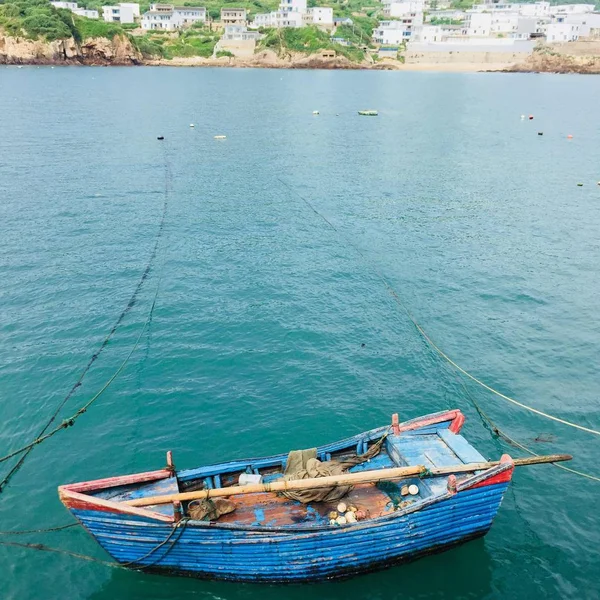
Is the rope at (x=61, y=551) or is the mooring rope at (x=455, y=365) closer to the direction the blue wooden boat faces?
the rope

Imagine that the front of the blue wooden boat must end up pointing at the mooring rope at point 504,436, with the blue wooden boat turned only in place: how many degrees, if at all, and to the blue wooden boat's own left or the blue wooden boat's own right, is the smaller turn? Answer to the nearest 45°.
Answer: approximately 135° to the blue wooden boat's own right

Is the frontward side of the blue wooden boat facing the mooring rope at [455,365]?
no

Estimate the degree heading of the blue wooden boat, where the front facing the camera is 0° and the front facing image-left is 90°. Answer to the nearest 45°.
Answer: approximately 90°

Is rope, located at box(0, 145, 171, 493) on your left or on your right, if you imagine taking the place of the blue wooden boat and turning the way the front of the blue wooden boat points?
on your right

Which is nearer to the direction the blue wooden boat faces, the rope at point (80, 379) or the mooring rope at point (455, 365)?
the rope

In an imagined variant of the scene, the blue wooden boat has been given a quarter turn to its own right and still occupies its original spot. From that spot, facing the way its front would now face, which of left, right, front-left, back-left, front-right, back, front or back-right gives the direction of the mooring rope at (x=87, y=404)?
front-left

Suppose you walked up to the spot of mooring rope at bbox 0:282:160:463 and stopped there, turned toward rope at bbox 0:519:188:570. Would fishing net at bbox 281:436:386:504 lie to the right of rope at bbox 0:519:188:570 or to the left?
left

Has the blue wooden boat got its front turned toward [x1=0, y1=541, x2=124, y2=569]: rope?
yes
